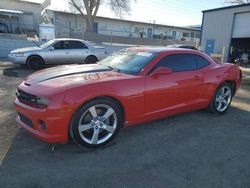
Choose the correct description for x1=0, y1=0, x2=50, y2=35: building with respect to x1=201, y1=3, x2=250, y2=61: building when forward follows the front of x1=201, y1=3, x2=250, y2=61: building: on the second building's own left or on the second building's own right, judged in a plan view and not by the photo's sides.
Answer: on the second building's own right

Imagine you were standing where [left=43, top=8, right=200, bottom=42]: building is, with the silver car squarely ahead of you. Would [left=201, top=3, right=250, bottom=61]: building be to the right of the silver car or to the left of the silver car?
left

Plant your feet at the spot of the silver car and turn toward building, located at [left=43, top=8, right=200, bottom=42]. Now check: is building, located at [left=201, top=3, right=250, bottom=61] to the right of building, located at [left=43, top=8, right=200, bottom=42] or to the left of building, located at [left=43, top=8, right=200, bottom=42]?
right

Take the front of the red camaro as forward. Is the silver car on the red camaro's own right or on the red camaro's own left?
on the red camaro's own right

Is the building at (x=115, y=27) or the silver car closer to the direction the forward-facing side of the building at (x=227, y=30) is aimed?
the silver car

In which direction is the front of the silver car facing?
to the viewer's left

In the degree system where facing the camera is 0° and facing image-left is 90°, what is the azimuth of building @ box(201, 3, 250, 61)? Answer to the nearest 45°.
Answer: approximately 45°

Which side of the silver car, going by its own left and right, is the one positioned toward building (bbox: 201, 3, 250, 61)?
back

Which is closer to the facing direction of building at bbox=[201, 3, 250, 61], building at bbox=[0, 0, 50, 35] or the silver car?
the silver car

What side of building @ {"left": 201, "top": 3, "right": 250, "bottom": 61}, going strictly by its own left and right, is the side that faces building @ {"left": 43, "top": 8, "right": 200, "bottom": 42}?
right
